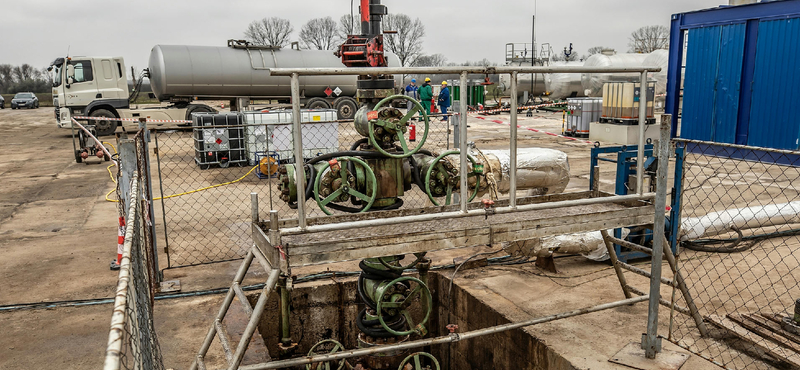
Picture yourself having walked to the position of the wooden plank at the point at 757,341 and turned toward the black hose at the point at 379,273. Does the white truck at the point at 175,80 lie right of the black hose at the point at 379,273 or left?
right

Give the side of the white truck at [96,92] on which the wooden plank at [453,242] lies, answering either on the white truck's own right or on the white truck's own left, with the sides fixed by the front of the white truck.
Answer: on the white truck's own left

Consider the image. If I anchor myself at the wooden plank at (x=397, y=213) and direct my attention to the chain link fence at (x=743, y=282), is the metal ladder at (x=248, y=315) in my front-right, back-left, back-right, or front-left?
back-right

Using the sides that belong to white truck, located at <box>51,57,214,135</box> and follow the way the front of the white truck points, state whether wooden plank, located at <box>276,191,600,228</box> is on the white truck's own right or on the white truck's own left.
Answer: on the white truck's own left

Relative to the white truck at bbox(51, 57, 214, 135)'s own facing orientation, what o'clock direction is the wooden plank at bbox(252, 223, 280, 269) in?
The wooden plank is roughly at 9 o'clock from the white truck.

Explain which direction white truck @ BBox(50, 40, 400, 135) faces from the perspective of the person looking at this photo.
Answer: facing to the left of the viewer

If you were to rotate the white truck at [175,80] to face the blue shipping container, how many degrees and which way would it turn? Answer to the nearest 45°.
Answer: approximately 135° to its left

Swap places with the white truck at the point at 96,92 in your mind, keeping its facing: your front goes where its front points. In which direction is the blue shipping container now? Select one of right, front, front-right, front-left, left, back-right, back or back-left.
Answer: back-left

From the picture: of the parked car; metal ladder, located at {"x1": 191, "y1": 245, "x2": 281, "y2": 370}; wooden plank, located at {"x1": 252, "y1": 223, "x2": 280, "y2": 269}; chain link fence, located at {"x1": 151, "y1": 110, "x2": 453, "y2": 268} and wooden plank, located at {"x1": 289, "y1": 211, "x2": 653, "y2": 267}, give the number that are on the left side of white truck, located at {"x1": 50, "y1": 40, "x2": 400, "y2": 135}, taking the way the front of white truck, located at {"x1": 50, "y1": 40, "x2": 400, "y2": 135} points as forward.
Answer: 4

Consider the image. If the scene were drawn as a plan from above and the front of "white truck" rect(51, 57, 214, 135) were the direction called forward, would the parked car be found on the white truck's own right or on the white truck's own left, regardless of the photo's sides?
on the white truck's own right

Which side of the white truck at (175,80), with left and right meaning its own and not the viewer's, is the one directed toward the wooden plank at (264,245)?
left

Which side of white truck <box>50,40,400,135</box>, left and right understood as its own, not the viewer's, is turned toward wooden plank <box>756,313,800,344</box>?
left
